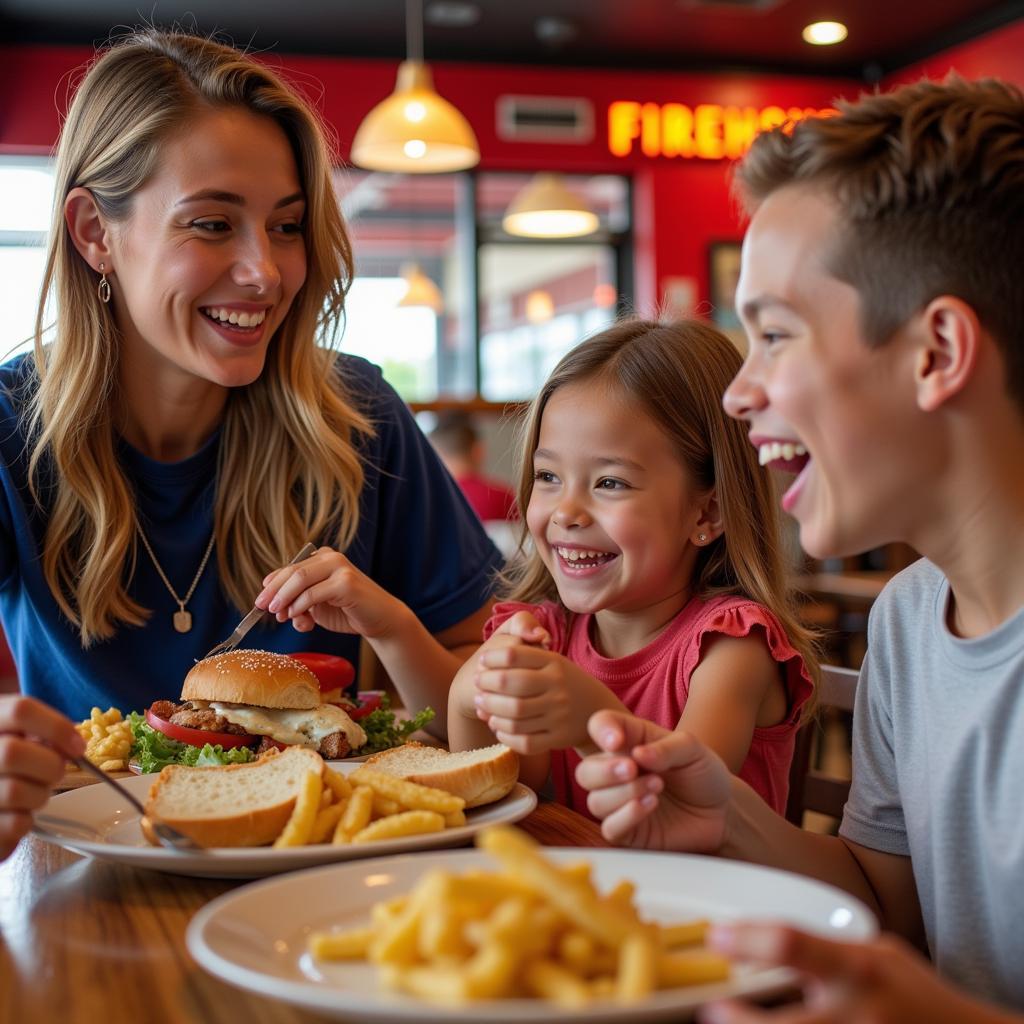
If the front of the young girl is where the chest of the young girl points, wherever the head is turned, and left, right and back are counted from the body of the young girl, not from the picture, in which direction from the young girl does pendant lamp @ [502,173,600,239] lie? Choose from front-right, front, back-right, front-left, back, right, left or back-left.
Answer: back-right

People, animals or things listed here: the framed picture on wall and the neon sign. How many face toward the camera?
2

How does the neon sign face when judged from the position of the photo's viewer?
facing the viewer

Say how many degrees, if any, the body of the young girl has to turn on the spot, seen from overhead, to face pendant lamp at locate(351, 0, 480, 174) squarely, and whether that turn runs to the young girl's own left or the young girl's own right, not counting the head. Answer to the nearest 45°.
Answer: approximately 135° to the young girl's own right

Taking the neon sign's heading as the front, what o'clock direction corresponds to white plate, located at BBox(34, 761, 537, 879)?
The white plate is roughly at 12 o'clock from the neon sign.

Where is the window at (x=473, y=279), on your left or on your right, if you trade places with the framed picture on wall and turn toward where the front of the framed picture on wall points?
on your right

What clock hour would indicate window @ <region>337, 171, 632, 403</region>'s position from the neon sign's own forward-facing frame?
The window is roughly at 4 o'clock from the neon sign.

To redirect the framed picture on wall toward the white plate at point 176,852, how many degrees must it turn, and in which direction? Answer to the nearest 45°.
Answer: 0° — it already faces it

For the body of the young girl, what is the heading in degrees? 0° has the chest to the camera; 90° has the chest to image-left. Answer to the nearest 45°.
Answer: approximately 45°

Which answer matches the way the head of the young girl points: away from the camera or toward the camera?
toward the camera

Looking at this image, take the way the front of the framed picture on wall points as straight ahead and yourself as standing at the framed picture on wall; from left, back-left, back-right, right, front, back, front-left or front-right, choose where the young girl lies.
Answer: front

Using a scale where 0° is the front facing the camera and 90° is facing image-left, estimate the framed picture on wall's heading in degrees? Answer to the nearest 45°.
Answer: approximately 0°

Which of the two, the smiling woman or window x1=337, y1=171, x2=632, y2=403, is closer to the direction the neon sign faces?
the smiling woman

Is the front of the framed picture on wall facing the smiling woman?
yes

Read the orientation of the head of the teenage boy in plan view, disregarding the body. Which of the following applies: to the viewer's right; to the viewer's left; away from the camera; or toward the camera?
to the viewer's left

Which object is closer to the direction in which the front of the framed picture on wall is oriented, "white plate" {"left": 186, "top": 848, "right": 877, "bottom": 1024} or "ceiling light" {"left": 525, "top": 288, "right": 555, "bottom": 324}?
the white plate

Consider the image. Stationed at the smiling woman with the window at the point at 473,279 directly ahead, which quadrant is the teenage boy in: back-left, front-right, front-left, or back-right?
back-right
